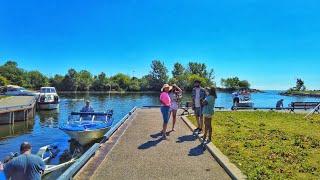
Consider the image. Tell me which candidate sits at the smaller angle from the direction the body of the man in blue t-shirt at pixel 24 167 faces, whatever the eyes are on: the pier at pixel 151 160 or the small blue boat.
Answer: the small blue boat

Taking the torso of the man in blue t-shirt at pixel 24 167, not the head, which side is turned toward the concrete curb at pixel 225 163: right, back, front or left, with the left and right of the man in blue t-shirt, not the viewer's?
right

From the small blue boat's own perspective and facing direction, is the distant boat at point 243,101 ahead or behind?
behind

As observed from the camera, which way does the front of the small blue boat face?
facing the viewer and to the left of the viewer

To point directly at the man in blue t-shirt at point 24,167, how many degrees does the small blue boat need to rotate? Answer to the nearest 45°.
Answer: approximately 45° to its left

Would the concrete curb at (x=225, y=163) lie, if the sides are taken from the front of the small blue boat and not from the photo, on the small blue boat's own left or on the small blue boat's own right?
on the small blue boat's own left

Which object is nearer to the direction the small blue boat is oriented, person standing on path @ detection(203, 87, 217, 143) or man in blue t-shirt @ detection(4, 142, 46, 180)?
the man in blue t-shirt

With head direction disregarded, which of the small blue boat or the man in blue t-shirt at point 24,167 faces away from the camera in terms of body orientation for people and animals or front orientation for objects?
the man in blue t-shirt

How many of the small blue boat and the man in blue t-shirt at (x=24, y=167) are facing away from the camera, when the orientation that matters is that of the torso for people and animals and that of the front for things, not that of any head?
1

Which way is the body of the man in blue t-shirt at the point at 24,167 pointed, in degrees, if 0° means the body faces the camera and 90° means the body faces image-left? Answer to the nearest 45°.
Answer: approximately 180°
